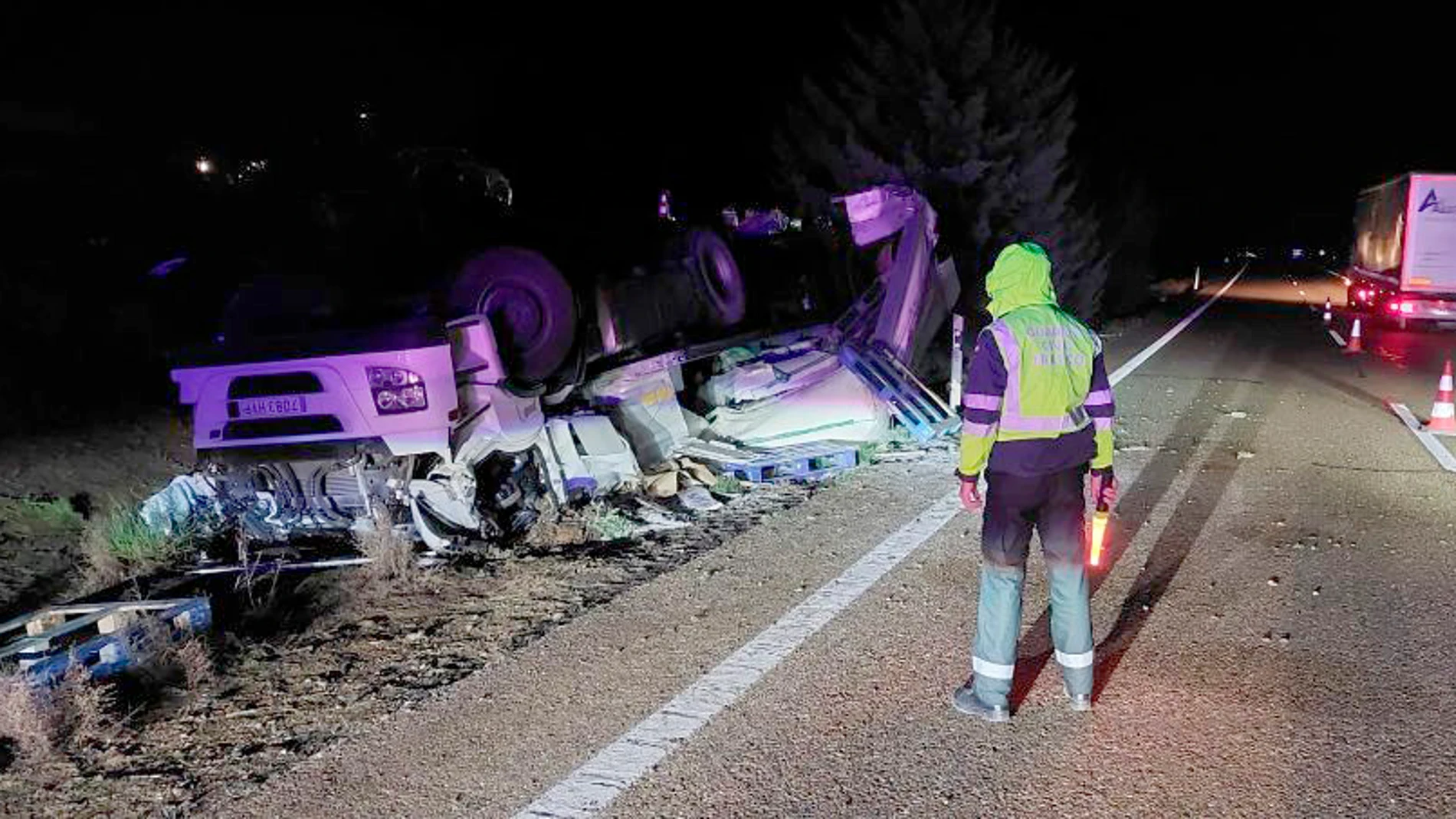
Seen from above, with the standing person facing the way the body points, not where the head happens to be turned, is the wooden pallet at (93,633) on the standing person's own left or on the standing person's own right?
on the standing person's own left

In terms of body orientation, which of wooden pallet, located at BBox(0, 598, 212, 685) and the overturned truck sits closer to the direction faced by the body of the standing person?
the overturned truck

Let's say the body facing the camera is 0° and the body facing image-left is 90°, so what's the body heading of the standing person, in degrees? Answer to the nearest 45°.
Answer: approximately 135°

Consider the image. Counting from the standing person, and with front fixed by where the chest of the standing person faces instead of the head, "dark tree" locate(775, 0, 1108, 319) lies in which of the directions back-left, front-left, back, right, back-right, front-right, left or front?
front-right

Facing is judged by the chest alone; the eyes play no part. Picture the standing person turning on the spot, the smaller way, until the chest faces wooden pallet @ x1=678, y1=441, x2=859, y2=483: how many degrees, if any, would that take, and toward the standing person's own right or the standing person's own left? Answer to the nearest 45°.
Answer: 0° — they already face it

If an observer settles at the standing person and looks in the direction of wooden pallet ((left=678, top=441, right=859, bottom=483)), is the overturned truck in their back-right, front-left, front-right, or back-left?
front-left

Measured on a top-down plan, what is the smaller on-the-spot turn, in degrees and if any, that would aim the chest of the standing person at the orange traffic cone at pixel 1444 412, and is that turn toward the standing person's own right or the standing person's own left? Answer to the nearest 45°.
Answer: approximately 90° to the standing person's own right

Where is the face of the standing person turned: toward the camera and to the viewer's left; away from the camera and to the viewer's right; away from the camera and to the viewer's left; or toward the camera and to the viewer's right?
away from the camera and to the viewer's left
